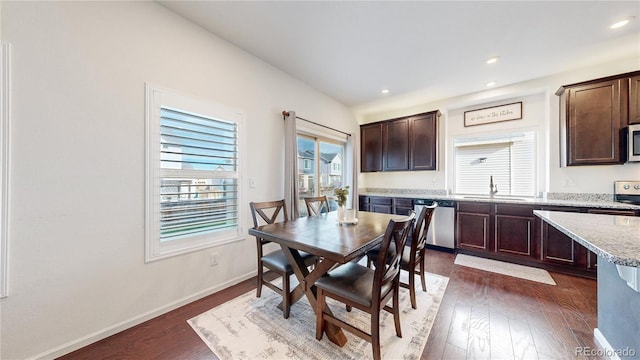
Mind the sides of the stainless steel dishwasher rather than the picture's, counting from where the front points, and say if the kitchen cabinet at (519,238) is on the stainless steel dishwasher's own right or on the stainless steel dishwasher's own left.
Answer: on the stainless steel dishwasher's own left

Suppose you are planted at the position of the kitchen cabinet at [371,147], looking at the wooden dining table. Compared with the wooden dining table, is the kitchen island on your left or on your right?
left

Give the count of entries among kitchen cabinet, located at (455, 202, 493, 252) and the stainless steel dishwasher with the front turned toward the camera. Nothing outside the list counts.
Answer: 2

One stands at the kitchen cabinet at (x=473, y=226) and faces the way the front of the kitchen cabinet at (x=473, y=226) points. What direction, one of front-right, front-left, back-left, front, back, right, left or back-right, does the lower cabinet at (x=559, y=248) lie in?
left

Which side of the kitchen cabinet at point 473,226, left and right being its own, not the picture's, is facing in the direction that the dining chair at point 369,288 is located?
front
